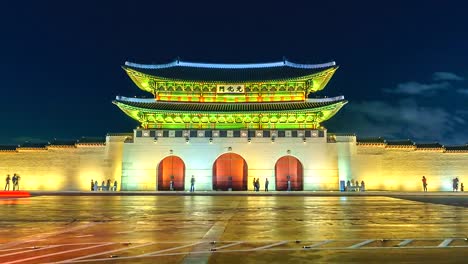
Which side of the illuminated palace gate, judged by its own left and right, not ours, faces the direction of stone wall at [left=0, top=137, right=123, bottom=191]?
right

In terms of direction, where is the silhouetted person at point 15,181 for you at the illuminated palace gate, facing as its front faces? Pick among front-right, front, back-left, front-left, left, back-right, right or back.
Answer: right

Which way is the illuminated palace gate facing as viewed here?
toward the camera
